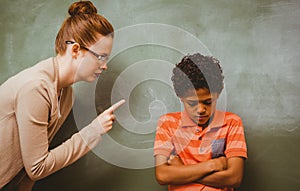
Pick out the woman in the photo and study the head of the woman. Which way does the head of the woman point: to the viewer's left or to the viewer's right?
to the viewer's right

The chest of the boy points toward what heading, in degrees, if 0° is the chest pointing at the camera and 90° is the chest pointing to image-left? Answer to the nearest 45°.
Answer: approximately 0°

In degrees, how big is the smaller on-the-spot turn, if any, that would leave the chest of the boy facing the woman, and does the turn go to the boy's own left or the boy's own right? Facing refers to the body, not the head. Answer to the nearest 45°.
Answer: approximately 90° to the boy's own right

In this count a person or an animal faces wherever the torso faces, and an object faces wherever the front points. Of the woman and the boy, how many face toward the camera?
1

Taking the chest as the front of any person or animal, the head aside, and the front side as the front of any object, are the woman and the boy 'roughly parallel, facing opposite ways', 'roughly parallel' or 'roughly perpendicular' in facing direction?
roughly perpendicular

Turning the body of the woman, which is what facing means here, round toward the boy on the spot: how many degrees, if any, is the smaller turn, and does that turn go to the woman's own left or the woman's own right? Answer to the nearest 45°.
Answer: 0° — they already face them

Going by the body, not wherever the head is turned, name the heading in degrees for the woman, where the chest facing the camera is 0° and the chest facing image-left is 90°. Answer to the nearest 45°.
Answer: approximately 270°
